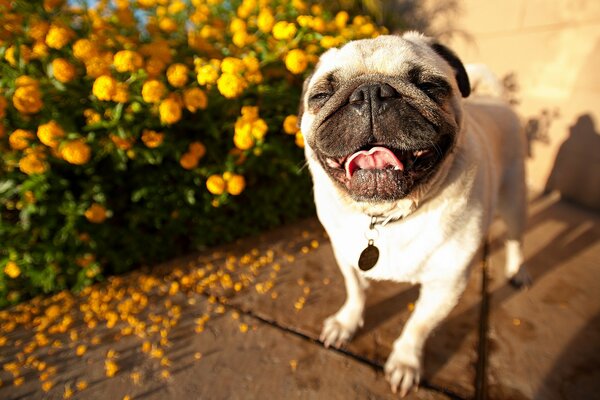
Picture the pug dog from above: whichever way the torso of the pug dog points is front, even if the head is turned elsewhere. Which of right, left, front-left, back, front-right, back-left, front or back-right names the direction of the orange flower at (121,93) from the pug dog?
front-right

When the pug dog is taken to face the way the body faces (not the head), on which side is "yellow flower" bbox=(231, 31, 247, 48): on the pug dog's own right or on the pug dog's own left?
on the pug dog's own right

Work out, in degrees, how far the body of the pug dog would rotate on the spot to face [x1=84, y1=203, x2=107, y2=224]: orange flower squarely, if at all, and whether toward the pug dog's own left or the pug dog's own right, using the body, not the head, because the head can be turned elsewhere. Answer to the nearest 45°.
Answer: approximately 45° to the pug dog's own right

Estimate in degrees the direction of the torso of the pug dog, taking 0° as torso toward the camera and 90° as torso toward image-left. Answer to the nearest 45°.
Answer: approximately 45°

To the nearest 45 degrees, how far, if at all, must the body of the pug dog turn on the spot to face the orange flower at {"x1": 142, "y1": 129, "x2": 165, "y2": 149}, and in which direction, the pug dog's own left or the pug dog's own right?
approximately 45° to the pug dog's own right
